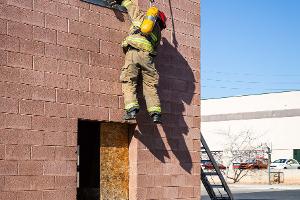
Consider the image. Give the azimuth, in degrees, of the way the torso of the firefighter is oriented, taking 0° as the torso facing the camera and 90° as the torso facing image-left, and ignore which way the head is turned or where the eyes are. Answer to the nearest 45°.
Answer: approximately 180°

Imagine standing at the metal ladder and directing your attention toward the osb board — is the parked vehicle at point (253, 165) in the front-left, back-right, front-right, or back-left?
back-right
